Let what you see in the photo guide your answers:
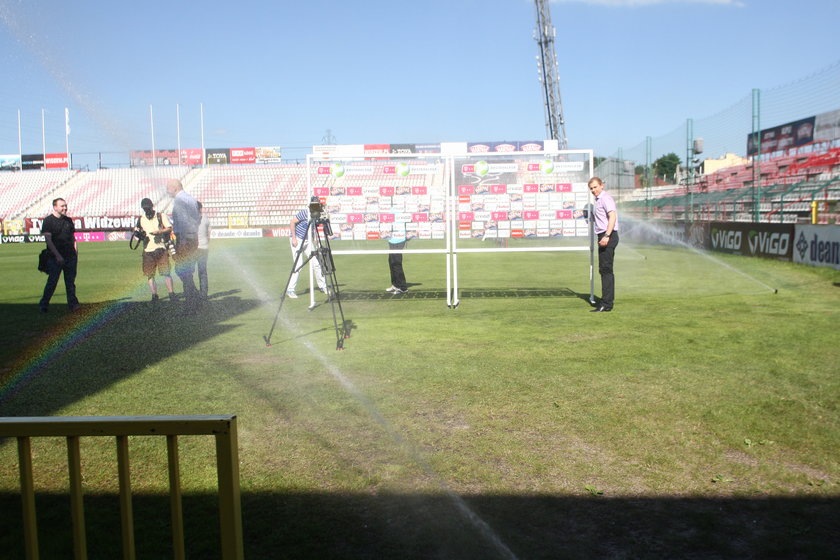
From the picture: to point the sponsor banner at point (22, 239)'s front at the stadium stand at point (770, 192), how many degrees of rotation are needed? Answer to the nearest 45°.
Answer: approximately 45° to its left

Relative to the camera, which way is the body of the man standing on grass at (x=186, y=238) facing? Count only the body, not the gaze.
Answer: to the viewer's left

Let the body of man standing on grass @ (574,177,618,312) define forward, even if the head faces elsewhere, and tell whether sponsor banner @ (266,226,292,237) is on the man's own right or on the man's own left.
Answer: on the man's own right

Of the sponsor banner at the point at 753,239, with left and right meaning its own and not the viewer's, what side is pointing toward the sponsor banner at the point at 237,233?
right

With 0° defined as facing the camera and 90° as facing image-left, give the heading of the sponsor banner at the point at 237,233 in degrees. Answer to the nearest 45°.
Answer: approximately 0°

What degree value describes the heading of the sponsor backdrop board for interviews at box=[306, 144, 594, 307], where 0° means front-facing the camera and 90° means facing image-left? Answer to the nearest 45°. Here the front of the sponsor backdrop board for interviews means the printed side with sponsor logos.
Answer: approximately 0°

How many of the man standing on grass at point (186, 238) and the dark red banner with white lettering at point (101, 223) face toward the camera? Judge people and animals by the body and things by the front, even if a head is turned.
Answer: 1

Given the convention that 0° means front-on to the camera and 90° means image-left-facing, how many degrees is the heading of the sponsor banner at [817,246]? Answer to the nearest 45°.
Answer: approximately 45°

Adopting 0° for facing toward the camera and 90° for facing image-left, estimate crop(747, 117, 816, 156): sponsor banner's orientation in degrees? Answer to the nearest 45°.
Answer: approximately 45°

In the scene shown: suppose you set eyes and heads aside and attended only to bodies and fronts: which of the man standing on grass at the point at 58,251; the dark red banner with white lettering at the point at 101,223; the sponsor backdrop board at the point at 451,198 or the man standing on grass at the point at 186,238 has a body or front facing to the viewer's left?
the man standing on grass at the point at 186,238
